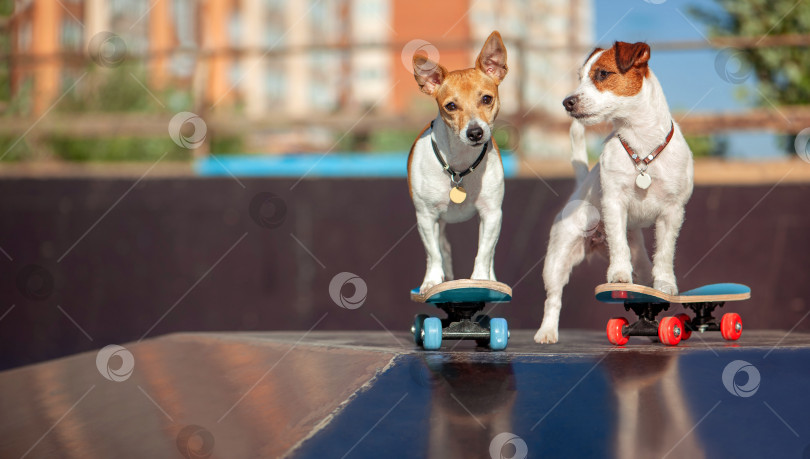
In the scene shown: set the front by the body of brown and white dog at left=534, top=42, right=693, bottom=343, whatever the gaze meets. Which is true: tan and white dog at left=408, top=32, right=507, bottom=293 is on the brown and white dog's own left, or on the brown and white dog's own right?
on the brown and white dog's own right

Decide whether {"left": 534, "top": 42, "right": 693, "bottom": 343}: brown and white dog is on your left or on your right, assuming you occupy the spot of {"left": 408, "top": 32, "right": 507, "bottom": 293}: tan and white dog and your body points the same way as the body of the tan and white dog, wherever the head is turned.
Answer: on your left

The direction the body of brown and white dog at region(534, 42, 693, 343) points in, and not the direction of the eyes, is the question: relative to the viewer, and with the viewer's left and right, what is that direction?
facing the viewer and to the right of the viewer

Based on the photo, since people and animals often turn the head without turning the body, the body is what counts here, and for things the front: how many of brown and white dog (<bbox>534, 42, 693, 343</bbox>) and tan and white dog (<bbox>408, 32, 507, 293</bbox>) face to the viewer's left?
0

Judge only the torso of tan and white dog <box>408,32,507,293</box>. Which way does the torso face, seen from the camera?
toward the camera
